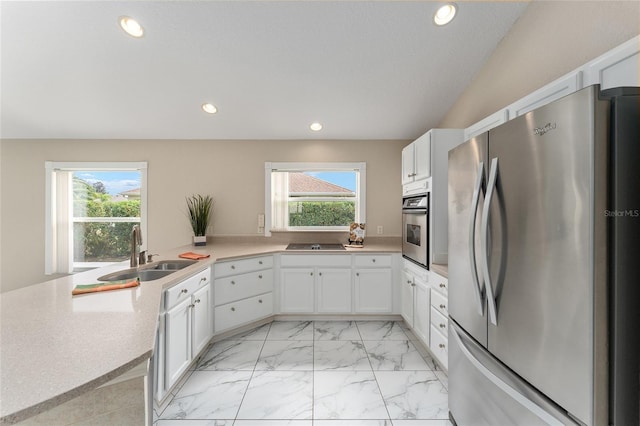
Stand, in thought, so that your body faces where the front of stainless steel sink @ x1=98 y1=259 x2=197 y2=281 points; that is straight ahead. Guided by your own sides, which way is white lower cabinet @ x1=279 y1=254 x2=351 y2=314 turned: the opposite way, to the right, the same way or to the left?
to the right

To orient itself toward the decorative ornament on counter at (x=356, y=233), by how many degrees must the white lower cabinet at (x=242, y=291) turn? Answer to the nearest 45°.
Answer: approximately 45° to its left

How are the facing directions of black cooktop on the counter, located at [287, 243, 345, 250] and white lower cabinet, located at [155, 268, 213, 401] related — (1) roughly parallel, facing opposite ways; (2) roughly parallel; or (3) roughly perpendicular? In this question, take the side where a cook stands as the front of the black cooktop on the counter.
roughly perpendicular

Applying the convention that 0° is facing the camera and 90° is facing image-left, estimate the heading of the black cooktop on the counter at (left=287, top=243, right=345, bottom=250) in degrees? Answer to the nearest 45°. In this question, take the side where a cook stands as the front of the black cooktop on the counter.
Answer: approximately 0°

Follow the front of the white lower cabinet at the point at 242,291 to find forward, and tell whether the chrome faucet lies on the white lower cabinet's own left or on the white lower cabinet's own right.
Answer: on the white lower cabinet's own right

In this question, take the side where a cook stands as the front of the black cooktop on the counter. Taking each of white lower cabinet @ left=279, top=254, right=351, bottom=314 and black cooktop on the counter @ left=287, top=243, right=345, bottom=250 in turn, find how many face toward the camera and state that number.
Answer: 2

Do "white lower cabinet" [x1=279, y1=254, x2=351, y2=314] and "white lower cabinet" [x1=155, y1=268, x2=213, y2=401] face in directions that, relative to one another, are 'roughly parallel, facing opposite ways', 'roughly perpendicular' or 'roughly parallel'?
roughly perpendicular

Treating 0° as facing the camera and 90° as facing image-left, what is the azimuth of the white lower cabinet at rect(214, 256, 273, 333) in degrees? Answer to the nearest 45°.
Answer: approximately 315°

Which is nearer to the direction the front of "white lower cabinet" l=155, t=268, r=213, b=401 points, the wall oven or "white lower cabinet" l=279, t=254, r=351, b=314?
the wall oven
